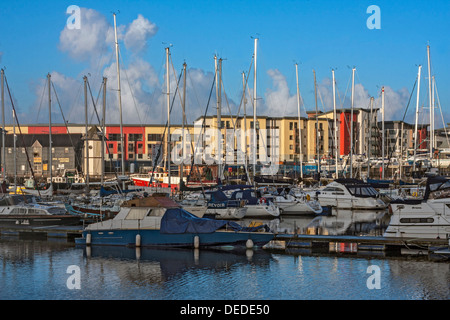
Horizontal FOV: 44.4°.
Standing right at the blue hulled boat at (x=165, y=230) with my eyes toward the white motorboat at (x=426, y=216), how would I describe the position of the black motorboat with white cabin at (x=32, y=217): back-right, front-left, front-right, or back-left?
back-left

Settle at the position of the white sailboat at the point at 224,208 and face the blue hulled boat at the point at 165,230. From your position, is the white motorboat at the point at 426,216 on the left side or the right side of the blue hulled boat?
left

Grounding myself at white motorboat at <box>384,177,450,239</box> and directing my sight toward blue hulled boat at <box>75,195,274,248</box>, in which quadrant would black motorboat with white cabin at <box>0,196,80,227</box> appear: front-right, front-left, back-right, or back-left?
front-right

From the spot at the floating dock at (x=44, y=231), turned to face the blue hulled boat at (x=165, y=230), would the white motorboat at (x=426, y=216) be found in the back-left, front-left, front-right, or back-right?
front-left
